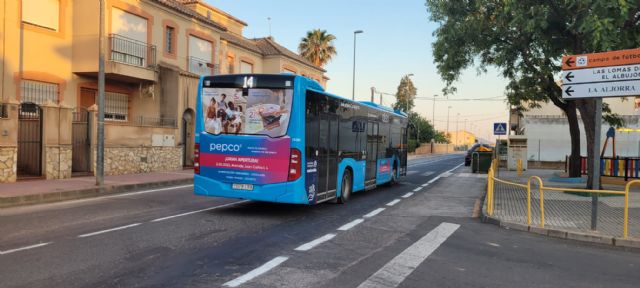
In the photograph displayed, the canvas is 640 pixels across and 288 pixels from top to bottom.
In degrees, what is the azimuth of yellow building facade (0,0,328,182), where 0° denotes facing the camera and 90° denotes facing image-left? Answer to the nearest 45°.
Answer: approximately 315°

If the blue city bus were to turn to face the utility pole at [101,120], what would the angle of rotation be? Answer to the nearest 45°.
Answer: approximately 90° to its left

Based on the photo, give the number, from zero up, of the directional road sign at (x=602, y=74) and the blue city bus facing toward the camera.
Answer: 1

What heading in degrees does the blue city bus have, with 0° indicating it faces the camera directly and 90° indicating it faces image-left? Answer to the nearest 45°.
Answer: approximately 225°

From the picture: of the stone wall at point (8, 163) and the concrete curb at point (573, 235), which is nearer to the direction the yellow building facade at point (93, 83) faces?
the concrete curb

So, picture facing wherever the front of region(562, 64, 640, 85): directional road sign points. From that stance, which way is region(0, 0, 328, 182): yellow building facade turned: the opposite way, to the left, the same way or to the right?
to the left

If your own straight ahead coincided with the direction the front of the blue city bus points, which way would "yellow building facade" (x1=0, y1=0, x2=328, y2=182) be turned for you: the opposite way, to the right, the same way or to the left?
to the right

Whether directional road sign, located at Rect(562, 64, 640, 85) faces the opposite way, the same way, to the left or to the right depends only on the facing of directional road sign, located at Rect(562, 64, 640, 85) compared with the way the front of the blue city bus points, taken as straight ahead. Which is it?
the opposite way

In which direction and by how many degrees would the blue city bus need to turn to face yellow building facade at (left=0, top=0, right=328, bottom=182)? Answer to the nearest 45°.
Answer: approximately 90° to its left

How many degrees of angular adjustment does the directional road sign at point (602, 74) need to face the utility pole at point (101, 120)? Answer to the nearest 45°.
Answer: approximately 90° to its right
